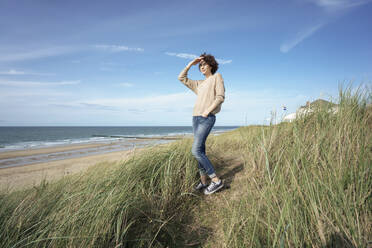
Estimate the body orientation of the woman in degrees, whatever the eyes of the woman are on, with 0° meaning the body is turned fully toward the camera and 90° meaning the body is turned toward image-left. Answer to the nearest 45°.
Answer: approximately 45°

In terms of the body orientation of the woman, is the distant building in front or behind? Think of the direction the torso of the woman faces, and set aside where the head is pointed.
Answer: behind
